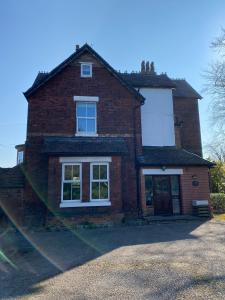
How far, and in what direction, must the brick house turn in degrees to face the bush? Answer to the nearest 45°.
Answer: approximately 135° to its left

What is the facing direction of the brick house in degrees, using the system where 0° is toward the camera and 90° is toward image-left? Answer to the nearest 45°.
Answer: approximately 0°

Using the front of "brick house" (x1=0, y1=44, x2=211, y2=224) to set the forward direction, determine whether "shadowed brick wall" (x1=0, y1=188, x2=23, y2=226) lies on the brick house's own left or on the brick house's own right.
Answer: on the brick house's own right
